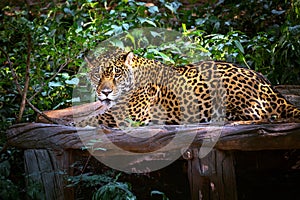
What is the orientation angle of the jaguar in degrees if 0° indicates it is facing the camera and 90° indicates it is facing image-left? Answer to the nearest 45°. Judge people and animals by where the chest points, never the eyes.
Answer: approximately 90°
